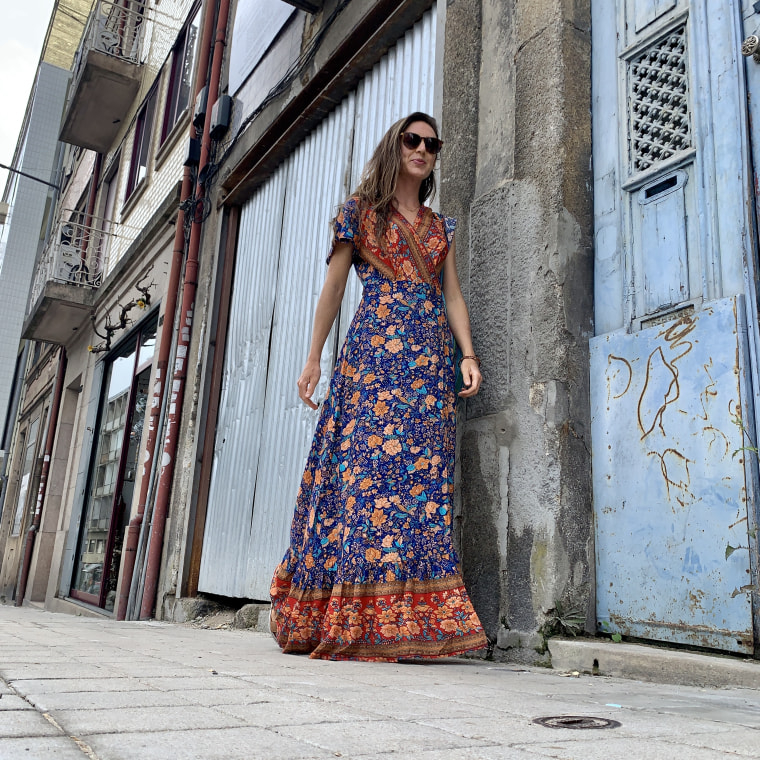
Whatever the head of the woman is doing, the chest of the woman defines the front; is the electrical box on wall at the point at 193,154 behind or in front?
behind

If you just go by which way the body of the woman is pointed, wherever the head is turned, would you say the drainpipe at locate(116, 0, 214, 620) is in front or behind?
behind

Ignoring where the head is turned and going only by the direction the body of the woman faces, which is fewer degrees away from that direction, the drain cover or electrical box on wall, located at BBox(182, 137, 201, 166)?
the drain cover

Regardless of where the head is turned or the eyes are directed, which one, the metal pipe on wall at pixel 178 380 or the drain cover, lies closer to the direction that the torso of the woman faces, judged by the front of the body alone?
the drain cover

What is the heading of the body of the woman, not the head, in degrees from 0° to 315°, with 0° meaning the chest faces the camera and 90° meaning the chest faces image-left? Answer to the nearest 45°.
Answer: approximately 315°
